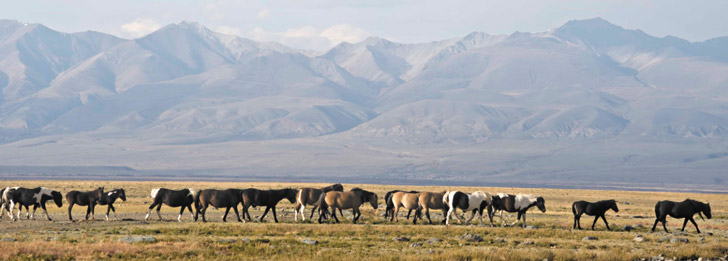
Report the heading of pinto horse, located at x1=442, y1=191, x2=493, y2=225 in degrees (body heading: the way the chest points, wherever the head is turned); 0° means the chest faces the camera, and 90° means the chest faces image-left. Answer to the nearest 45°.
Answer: approximately 270°

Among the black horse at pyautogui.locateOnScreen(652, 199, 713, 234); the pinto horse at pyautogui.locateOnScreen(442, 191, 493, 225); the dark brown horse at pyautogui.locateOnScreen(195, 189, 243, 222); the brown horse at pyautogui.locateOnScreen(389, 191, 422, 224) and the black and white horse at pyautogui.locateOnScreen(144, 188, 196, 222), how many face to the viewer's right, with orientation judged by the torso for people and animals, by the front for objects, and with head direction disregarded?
5

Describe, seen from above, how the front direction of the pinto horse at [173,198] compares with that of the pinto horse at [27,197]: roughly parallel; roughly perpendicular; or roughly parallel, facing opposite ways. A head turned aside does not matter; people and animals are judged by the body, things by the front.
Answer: roughly parallel

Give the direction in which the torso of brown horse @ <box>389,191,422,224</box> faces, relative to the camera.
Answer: to the viewer's right

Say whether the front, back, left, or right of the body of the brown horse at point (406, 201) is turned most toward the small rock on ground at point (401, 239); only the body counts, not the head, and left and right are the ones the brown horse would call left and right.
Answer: right

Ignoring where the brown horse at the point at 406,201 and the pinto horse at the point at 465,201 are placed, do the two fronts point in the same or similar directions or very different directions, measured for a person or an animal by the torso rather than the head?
same or similar directions

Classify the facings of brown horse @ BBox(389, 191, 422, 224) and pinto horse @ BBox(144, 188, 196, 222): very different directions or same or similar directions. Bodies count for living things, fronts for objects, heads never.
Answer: same or similar directions

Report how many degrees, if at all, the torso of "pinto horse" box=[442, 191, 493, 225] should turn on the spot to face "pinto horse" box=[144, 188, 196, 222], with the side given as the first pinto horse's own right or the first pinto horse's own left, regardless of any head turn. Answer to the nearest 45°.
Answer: approximately 180°

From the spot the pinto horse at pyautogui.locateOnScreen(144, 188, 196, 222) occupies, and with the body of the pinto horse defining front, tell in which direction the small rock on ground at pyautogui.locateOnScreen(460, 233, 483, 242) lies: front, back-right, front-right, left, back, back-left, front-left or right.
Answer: front-right

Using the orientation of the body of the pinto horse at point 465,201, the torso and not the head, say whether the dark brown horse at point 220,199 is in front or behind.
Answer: behind

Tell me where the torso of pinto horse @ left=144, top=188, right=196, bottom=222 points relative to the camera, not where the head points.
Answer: to the viewer's right

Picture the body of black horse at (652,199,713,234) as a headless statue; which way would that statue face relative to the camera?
to the viewer's right

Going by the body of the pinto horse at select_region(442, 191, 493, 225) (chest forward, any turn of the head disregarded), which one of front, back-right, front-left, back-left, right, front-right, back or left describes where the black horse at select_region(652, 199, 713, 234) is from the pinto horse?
front

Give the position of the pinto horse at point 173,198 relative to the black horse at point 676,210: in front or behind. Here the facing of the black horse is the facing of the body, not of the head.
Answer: behind

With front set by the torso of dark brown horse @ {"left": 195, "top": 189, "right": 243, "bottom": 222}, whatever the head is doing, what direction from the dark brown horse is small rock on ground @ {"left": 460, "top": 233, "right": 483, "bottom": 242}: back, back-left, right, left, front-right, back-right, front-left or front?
front-right

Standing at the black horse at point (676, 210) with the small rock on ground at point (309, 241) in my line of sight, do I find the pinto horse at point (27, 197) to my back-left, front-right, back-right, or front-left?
front-right

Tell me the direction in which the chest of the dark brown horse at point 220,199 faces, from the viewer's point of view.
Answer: to the viewer's right

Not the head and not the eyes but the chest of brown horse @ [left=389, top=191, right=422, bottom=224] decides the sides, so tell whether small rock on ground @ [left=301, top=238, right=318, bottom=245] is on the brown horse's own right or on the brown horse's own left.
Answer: on the brown horse's own right

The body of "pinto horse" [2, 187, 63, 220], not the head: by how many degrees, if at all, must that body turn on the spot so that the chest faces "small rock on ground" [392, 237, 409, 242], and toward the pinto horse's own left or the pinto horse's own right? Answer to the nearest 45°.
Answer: approximately 45° to the pinto horse's own right

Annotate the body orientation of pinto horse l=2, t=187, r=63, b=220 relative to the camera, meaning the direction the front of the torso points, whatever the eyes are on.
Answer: to the viewer's right
